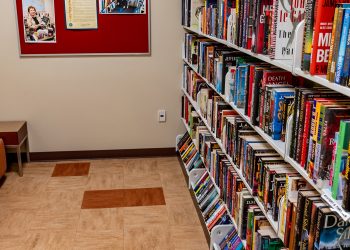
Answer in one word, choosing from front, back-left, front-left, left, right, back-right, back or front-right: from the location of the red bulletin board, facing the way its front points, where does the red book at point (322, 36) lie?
front

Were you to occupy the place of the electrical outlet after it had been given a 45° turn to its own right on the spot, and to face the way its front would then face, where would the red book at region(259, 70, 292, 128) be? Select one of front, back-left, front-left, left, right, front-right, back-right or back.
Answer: front-left

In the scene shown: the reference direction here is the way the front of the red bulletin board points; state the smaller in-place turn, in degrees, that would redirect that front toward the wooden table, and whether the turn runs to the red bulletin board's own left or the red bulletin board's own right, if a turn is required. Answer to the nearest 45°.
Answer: approximately 90° to the red bulletin board's own right

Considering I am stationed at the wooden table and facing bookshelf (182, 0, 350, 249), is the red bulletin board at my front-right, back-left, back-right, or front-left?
front-left

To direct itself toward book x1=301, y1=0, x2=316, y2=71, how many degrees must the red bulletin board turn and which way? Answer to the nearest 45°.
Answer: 0° — it already faces it

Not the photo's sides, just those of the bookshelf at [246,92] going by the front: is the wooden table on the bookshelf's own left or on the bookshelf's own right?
on the bookshelf's own right

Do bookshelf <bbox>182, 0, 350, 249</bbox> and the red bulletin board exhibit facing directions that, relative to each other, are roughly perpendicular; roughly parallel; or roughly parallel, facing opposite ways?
roughly perpendicular

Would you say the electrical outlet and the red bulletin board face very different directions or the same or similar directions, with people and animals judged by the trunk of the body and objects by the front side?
same or similar directions

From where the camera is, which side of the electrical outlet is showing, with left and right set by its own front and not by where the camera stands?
front

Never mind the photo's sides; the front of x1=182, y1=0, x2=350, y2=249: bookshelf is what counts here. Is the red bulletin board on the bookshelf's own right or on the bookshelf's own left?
on the bookshelf's own right

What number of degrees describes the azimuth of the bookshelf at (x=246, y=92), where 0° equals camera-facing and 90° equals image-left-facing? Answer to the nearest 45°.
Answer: approximately 45°

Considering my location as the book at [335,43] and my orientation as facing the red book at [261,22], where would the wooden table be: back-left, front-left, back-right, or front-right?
front-left

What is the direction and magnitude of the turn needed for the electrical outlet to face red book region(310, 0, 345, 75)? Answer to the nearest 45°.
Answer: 0° — it already faces it

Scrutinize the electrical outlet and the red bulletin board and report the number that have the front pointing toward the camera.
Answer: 2
